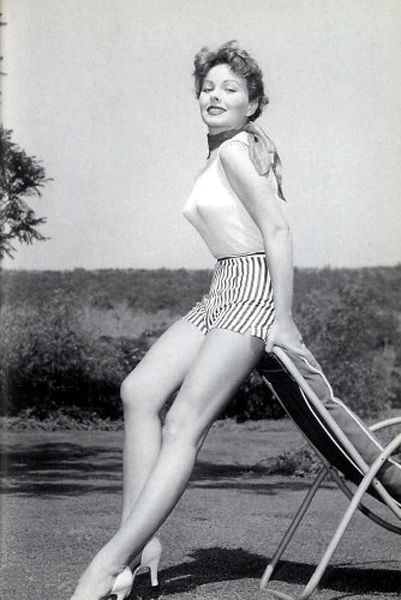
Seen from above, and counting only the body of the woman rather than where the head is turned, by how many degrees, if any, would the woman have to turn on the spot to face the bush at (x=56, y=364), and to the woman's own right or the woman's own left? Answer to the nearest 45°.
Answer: approximately 90° to the woman's own right

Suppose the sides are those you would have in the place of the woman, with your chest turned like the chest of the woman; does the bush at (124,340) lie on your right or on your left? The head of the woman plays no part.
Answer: on your right

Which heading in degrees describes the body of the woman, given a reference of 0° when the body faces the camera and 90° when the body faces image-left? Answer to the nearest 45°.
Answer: approximately 90°
